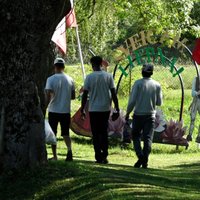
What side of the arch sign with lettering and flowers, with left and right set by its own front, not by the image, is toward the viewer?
front

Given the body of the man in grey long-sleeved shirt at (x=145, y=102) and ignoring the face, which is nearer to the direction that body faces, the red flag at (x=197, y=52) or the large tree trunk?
the red flag

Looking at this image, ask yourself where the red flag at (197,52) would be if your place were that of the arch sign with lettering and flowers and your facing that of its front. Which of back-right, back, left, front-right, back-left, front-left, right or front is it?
front-left

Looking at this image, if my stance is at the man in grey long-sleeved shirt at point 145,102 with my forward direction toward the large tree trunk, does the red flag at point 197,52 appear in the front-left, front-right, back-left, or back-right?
back-right

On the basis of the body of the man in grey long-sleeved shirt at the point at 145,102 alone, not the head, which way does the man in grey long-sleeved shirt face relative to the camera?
away from the camera

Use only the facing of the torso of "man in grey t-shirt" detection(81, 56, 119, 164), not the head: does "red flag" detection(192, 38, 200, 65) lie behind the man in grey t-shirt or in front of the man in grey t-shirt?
in front

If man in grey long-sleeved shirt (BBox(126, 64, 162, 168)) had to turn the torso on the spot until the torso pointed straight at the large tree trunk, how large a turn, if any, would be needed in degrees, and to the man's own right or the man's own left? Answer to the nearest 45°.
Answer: approximately 135° to the man's own left

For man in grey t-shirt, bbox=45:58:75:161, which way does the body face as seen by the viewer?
away from the camera

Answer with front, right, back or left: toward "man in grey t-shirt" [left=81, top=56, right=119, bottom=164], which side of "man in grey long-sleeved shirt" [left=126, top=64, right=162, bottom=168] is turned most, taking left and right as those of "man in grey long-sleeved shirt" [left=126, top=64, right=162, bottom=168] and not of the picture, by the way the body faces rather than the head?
left

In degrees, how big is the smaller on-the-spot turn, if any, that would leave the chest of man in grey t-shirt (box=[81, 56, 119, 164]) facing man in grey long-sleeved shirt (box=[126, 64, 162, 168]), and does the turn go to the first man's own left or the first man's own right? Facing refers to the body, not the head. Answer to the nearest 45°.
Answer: approximately 90° to the first man's own right

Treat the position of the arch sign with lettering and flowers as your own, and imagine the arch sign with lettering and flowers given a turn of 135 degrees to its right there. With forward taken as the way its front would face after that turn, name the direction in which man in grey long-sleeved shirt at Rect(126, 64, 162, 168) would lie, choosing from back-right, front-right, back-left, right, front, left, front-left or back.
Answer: back-left

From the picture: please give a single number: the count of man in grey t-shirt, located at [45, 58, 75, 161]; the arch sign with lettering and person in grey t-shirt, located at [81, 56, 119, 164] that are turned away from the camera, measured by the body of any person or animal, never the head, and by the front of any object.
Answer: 2

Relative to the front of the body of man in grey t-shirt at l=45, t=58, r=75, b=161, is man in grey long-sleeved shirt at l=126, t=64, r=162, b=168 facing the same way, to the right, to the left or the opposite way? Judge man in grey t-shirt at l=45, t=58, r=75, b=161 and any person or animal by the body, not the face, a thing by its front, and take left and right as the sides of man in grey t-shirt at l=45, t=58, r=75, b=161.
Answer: the same way

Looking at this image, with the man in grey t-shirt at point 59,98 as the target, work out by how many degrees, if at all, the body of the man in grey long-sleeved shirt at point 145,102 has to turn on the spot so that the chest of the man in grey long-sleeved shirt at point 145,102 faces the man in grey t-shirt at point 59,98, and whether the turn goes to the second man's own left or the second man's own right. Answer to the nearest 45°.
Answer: approximately 90° to the second man's own left

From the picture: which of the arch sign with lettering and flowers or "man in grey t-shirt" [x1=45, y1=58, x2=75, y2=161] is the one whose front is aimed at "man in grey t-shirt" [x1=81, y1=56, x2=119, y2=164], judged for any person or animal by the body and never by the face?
the arch sign with lettering and flowers

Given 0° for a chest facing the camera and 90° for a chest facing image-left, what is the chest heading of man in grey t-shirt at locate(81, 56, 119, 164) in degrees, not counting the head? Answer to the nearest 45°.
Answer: approximately 180°
